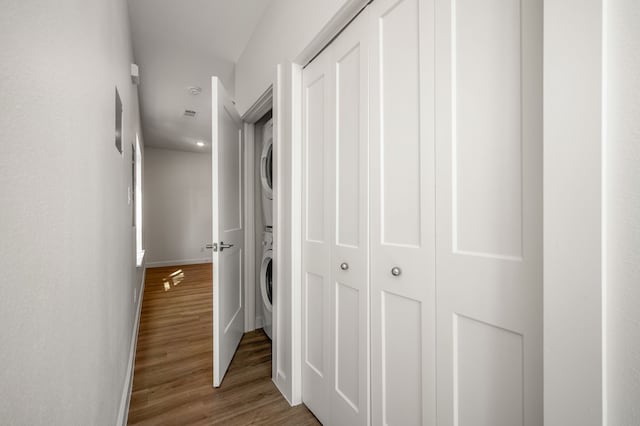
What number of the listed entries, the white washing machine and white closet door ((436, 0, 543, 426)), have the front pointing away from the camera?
0

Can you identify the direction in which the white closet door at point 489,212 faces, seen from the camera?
facing the viewer and to the left of the viewer

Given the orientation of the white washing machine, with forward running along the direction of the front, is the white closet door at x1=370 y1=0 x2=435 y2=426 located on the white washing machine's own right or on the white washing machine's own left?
on the white washing machine's own left

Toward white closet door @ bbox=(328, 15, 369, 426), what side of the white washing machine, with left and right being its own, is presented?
left

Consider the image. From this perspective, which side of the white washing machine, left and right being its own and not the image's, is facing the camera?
left

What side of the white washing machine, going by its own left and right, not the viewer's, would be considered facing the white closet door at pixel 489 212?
left

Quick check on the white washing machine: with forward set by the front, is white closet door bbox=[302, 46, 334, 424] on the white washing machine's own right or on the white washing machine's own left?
on the white washing machine's own left
